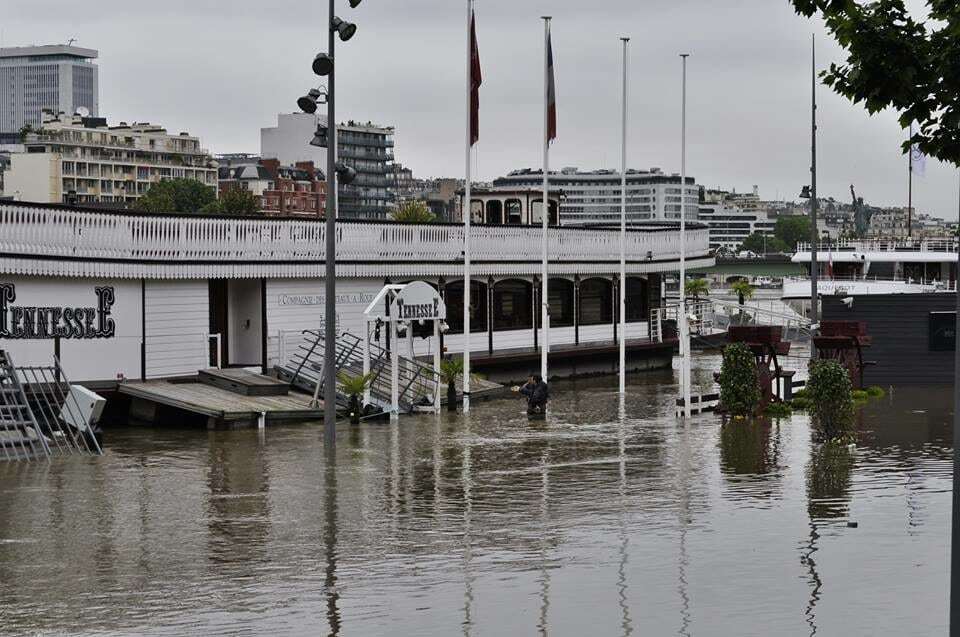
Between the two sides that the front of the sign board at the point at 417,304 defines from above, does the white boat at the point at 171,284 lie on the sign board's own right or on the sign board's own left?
on the sign board's own right

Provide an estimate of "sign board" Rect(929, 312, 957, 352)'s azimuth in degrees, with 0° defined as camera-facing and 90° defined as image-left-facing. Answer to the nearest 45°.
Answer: approximately 0°

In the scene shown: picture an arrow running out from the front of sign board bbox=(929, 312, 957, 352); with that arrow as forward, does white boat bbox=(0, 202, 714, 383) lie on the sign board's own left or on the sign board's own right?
on the sign board's own right

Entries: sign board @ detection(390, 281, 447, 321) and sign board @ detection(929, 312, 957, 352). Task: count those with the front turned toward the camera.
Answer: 2

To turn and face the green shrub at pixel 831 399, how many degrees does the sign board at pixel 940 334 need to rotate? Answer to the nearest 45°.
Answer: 0° — it already faces it

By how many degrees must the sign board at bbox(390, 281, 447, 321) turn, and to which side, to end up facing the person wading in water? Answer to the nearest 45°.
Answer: approximately 90° to its left

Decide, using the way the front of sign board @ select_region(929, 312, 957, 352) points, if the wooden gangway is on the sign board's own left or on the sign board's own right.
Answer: on the sign board's own right

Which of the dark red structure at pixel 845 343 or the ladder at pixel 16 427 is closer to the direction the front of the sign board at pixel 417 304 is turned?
the ladder

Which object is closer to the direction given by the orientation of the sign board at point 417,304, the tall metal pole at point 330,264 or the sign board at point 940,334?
the tall metal pole

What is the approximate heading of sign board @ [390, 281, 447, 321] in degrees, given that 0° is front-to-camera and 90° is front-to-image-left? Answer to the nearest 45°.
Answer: approximately 0°
